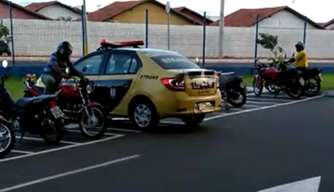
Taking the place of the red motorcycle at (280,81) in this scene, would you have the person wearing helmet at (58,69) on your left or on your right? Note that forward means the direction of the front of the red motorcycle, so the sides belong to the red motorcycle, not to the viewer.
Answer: on your left

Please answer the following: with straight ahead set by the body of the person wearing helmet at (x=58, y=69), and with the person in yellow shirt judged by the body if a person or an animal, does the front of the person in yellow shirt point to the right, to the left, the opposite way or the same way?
the opposite way

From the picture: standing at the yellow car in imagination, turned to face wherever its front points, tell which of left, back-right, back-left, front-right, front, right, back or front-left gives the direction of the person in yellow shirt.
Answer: right

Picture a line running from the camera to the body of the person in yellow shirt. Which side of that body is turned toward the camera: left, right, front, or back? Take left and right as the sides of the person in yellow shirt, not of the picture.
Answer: left

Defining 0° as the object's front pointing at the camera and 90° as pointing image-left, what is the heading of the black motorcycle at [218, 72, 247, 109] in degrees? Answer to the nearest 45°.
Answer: approximately 135°
